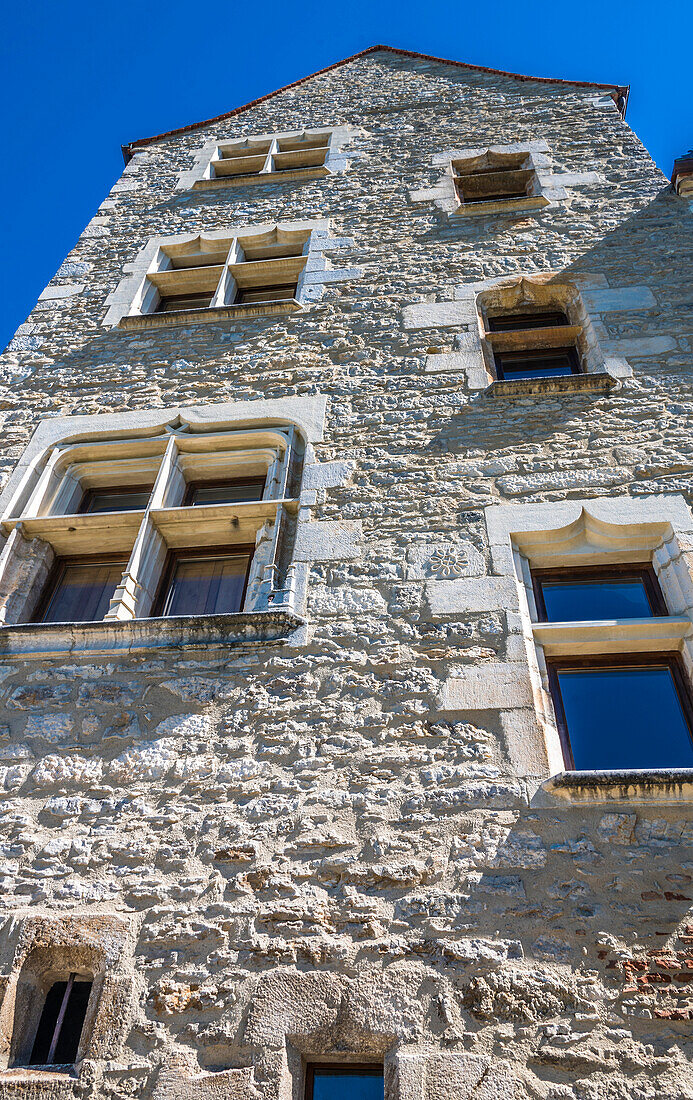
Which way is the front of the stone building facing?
toward the camera
